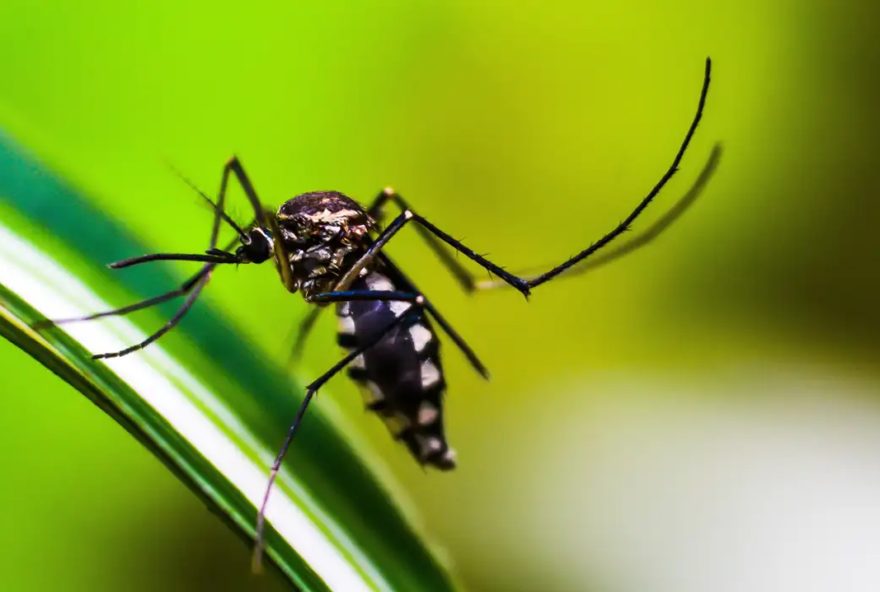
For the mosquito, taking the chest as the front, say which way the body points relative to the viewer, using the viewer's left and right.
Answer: facing to the left of the viewer
